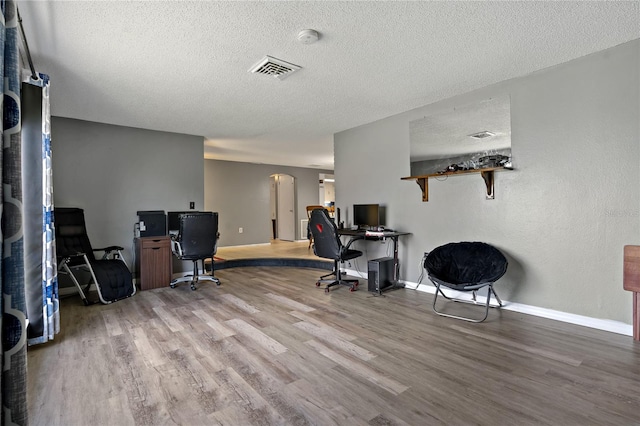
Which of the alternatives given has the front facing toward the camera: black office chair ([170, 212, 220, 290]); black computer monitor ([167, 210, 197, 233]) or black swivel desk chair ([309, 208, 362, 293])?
the black computer monitor

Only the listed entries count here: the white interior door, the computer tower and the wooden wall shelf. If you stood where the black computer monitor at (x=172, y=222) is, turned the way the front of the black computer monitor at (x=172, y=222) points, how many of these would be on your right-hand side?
0

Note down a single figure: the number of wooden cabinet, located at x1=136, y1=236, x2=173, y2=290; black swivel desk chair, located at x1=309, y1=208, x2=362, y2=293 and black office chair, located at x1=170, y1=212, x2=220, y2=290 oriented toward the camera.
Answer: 1

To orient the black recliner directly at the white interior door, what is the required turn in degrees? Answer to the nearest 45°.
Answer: approximately 90° to its left

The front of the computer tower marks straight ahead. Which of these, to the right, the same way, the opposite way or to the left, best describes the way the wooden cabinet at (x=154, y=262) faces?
to the left

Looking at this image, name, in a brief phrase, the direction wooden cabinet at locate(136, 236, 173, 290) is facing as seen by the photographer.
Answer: facing the viewer

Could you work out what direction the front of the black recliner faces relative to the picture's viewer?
facing the viewer and to the right of the viewer

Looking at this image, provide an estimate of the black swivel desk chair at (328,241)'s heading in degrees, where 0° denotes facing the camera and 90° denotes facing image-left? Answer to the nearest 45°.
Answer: approximately 225°

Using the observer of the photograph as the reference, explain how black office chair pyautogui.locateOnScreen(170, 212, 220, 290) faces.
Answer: facing away from the viewer and to the left of the viewer

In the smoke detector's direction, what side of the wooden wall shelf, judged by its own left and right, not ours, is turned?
front

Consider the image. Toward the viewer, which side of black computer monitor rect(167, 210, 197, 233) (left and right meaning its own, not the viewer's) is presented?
front

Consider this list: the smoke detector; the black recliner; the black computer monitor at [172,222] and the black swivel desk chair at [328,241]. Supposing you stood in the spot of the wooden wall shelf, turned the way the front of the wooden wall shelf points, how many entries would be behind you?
0

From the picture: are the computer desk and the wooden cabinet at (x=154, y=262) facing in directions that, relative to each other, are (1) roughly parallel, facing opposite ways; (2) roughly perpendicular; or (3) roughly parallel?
roughly perpendicular

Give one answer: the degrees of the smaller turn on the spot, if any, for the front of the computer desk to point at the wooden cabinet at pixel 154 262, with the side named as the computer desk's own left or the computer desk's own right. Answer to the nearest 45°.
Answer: approximately 45° to the computer desk's own right

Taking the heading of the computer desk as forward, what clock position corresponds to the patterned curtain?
The patterned curtain is roughly at 11 o'clock from the computer desk.

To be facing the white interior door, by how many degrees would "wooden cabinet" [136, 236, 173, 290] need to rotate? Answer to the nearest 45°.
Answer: approximately 135° to its left

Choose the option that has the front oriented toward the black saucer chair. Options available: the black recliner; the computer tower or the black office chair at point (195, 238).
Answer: the black recliner
